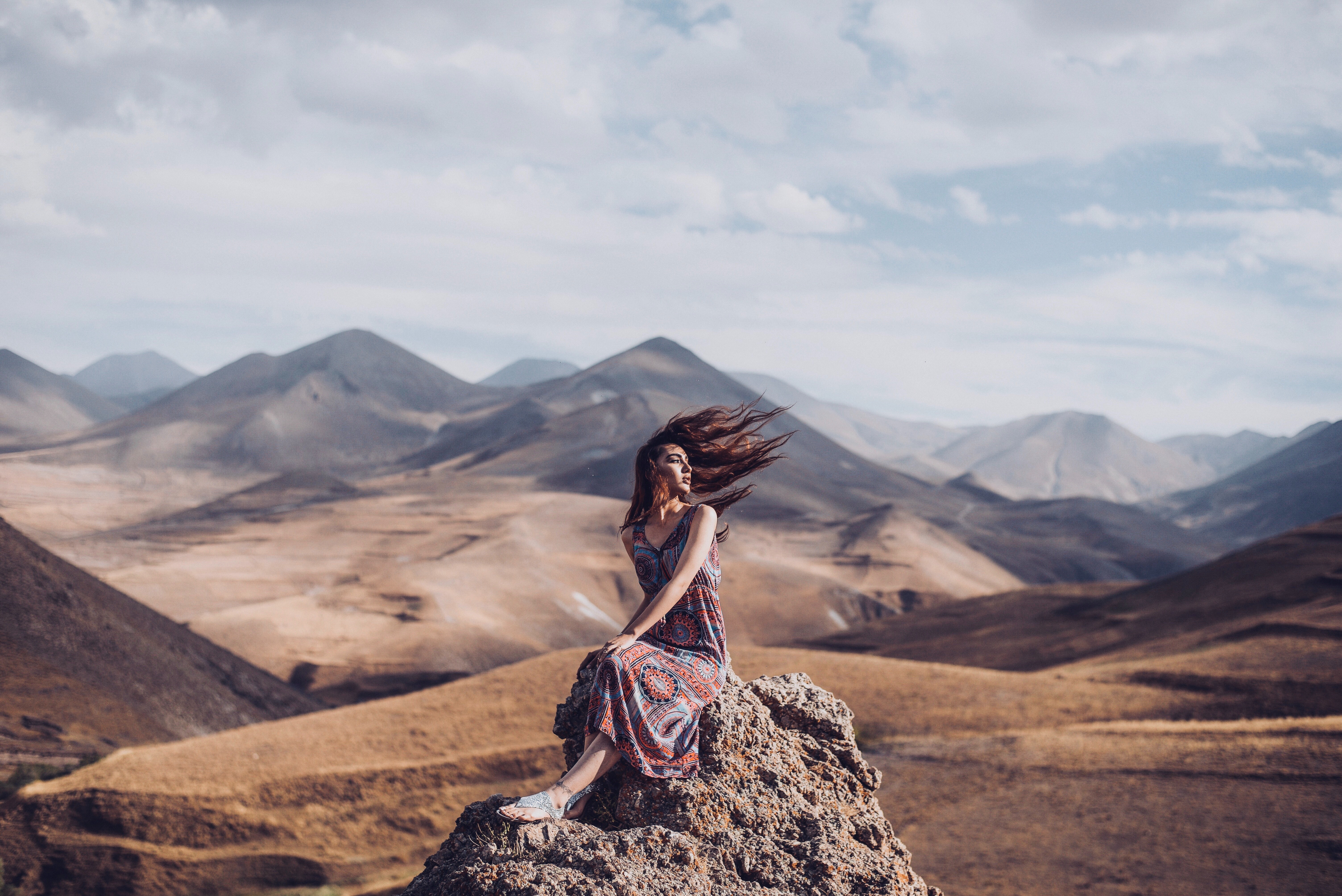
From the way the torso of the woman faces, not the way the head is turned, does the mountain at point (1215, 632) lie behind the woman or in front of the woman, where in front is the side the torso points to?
behind

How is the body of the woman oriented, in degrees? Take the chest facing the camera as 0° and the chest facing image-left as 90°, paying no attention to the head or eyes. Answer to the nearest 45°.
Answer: approximately 45°
